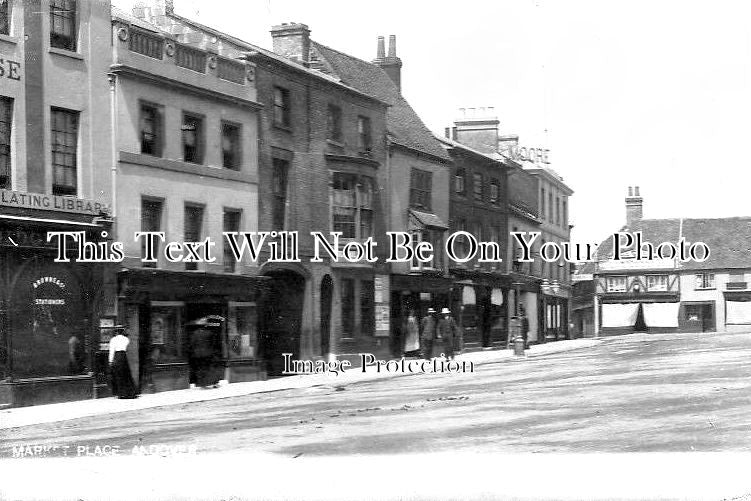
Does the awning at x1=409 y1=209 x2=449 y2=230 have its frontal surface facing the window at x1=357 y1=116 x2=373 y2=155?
no

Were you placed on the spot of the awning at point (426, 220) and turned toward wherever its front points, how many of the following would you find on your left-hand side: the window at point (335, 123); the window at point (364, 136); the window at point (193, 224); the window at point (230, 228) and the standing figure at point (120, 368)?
0

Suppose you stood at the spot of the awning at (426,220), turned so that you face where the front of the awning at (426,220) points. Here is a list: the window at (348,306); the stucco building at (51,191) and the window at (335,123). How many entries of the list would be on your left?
0

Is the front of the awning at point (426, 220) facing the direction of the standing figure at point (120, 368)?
no

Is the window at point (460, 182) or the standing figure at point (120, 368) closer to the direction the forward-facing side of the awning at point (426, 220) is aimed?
the standing figure

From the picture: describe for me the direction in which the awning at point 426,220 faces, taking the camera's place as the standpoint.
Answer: facing the viewer and to the right of the viewer

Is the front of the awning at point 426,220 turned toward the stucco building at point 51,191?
no

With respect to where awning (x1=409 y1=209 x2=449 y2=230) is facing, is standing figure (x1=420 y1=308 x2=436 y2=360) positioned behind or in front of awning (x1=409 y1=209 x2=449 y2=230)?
in front
